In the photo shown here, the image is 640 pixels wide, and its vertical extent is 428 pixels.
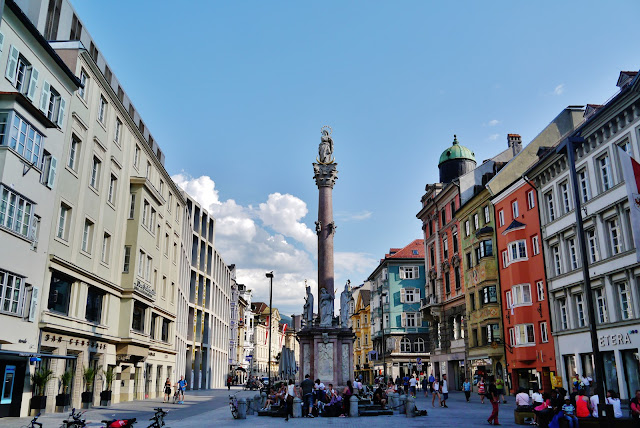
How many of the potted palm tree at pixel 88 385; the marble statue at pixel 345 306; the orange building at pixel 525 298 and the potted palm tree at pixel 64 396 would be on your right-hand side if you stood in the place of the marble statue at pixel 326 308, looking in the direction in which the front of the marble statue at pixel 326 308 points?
2

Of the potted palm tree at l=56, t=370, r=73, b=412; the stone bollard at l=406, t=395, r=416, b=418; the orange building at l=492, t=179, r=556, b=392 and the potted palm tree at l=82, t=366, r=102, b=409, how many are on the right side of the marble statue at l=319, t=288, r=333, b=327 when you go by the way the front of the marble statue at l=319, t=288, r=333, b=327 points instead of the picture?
2

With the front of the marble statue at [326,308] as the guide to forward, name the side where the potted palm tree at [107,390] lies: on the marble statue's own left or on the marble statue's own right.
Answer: on the marble statue's own right

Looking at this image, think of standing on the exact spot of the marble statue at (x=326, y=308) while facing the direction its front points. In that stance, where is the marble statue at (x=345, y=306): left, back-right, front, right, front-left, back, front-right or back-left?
left

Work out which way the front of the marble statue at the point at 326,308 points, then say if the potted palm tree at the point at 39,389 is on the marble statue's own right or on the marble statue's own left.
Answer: on the marble statue's own right

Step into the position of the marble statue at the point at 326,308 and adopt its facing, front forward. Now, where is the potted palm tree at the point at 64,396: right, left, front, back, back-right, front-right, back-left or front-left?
right

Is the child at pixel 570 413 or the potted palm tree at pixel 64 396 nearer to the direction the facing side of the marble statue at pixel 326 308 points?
the child

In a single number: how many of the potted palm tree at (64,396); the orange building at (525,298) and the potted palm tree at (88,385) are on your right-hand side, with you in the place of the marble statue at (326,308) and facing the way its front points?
2

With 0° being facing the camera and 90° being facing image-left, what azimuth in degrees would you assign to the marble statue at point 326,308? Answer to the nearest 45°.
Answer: approximately 0°

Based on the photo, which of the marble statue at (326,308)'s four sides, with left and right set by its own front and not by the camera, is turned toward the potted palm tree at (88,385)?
right

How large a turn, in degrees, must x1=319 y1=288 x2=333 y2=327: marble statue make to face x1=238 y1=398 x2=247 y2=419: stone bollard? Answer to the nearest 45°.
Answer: approximately 45° to its right
